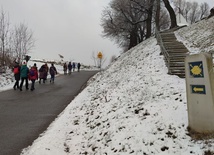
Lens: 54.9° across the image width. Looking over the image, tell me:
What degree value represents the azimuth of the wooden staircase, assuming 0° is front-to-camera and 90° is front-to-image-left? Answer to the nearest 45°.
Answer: approximately 0°

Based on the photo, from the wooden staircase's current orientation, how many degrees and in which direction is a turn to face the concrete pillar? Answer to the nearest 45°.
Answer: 0° — it already faces it
